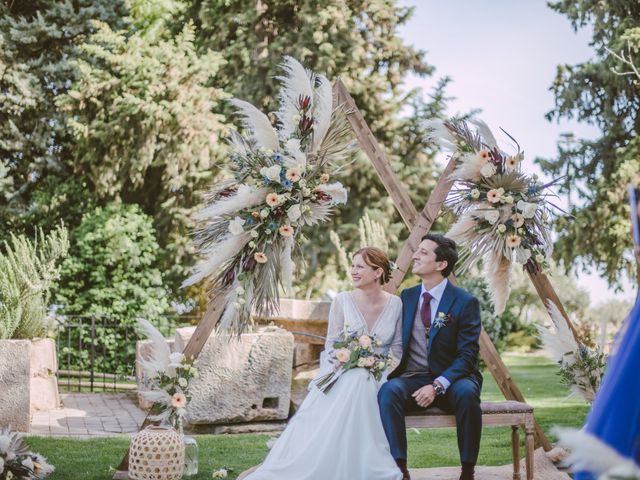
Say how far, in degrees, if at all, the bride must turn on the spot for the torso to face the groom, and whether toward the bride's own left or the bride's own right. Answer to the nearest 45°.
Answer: approximately 135° to the bride's own left

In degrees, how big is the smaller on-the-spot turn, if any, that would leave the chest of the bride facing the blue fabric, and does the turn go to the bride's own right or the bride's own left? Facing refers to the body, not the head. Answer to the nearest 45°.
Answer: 0° — they already face it

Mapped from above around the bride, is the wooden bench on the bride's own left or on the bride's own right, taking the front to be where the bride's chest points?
on the bride's own left

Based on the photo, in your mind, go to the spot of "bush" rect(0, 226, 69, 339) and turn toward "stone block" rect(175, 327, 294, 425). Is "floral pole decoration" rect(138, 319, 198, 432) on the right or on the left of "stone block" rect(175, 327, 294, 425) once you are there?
right

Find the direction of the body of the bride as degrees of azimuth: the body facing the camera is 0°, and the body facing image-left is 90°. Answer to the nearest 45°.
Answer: approximately 0°

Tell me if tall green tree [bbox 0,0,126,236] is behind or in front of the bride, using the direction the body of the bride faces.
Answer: behind

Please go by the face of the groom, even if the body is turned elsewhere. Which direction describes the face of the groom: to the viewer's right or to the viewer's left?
to the viewer's left

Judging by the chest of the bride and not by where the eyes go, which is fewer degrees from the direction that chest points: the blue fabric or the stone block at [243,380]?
the blue fabric

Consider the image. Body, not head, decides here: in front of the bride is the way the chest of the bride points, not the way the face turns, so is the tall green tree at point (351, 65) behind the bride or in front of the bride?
behind

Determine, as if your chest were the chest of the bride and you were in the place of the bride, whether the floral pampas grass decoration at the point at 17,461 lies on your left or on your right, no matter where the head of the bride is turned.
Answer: on your right
